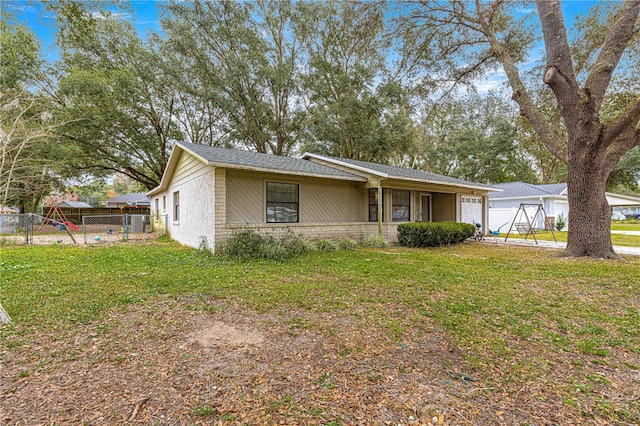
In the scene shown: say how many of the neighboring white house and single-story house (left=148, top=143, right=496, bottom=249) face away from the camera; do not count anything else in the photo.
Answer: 0

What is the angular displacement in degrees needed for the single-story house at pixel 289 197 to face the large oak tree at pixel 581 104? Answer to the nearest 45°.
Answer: approximately 45° to its left

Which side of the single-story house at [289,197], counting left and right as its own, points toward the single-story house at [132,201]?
back

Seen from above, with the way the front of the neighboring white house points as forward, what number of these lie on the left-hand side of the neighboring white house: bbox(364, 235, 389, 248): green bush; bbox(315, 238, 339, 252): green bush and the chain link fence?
0

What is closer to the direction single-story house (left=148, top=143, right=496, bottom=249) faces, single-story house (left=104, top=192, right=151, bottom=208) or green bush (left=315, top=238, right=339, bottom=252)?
the green bush

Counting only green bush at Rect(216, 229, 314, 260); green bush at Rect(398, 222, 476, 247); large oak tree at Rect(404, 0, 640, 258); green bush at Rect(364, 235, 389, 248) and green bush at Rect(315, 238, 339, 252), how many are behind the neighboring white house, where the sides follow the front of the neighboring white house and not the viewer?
0

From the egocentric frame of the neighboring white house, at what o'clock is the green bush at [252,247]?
The green bush is roughly at 2 o'clock from the neighboring white house.

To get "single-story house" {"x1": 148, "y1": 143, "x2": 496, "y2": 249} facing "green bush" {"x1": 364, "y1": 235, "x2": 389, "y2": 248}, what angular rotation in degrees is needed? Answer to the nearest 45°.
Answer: approximately 45° to its left

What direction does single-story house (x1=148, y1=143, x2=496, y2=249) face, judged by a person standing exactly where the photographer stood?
facing the viewer and to the right of the viewer

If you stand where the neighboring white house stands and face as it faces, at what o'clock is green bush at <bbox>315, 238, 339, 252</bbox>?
The green bush is roughly at 2 o'clock from the neighboring white house.

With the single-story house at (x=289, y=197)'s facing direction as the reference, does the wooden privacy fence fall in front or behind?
behind

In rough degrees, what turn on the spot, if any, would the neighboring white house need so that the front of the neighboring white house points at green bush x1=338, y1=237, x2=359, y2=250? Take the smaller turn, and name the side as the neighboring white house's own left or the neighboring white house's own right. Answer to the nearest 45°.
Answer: approximately 45° to the neighboring white house's own right

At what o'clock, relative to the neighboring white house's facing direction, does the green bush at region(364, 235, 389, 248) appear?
The green bush is roughly at 2 o'clock from the neighboring white house.
